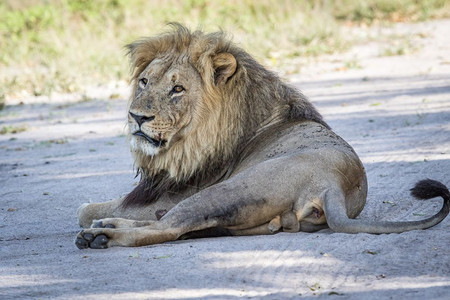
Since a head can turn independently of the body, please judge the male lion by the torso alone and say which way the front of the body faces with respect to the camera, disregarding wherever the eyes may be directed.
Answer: to the viewer's left
